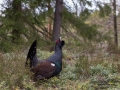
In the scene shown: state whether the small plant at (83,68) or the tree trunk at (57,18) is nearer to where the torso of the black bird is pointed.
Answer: the small plant

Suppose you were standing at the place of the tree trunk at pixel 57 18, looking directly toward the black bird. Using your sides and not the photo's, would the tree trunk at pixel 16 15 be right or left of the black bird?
right

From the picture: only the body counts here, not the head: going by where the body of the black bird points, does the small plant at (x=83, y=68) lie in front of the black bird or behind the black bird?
in front

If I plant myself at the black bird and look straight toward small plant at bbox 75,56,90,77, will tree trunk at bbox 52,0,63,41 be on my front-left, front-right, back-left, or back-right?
front-left

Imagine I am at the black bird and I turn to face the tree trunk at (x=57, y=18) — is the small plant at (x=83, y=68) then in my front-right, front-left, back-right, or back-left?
front-right

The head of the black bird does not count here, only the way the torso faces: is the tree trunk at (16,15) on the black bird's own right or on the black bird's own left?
on the black bird's own left

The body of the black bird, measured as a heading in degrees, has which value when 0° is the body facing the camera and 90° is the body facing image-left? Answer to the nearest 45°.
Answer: approximately 270°

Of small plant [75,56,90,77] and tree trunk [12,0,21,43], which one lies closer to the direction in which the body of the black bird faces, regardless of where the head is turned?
the small plant

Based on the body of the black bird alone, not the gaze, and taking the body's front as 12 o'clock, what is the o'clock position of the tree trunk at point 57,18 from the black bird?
The tree trunk is roughly at 9 o'clock from the black bird.
